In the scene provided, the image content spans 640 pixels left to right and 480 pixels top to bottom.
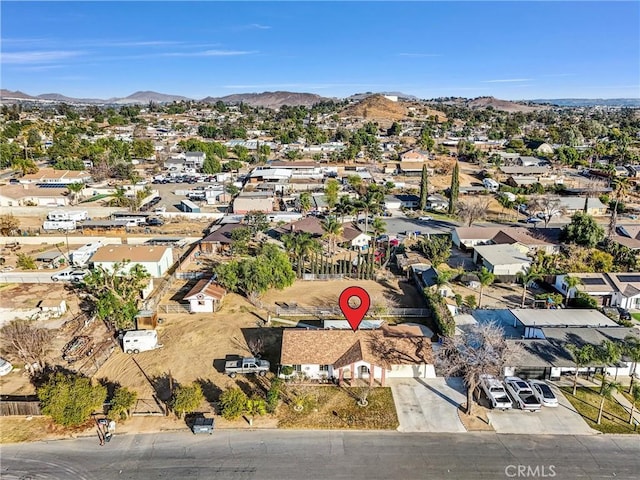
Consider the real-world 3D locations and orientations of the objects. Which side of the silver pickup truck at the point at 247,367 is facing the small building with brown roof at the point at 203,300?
left

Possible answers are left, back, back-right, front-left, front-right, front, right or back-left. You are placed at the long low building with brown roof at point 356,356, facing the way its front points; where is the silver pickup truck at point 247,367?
right

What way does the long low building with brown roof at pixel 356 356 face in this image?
toward the camera

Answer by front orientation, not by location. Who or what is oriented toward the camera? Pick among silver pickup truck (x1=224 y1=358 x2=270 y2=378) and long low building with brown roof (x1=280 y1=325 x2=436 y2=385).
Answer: the long low building with brown roof

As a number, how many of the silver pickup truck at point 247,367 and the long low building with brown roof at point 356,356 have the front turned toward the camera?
1

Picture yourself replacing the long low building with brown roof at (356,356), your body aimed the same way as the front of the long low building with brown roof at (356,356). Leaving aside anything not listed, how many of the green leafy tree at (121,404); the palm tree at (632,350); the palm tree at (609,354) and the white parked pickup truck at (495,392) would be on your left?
3

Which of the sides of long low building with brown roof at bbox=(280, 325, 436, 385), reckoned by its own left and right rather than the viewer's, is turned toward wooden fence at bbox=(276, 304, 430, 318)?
back

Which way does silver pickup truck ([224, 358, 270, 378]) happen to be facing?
to the viewer's right

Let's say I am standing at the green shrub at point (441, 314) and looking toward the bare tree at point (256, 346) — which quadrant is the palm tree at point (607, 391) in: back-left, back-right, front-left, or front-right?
back-left

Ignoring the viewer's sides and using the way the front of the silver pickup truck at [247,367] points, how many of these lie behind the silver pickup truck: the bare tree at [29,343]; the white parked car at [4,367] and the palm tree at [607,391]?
2

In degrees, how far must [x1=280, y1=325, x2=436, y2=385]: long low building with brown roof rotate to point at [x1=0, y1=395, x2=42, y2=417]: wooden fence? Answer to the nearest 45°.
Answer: approximately 90° to its right

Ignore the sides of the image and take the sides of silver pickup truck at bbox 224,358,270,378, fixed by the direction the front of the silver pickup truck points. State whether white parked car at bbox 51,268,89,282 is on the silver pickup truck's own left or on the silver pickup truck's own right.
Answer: on the silver pickup truck's own left

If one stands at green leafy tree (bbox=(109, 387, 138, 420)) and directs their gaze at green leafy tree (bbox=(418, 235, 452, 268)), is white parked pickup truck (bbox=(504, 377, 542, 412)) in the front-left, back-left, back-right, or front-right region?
front-right

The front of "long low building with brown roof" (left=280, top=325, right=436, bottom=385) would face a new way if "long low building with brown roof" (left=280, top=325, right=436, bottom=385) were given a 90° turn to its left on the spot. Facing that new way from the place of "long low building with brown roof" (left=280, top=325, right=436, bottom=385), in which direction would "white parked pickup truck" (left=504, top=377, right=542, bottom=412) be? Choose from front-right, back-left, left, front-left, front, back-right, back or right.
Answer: front

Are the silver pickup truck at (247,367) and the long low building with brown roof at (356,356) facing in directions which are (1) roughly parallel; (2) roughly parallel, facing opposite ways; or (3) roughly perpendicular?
roughly perpendicular

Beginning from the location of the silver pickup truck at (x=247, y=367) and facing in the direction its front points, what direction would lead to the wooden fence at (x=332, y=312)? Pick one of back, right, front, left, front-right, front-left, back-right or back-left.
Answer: front-left

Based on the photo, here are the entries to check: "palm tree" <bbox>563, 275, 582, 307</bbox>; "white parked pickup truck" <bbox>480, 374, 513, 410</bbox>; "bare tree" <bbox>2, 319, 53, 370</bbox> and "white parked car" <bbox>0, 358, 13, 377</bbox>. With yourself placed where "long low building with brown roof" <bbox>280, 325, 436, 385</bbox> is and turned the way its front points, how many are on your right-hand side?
2

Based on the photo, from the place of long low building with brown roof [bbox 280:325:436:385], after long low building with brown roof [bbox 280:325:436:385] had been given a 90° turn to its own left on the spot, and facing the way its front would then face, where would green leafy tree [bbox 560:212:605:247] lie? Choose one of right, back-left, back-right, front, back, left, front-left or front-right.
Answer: front-left
